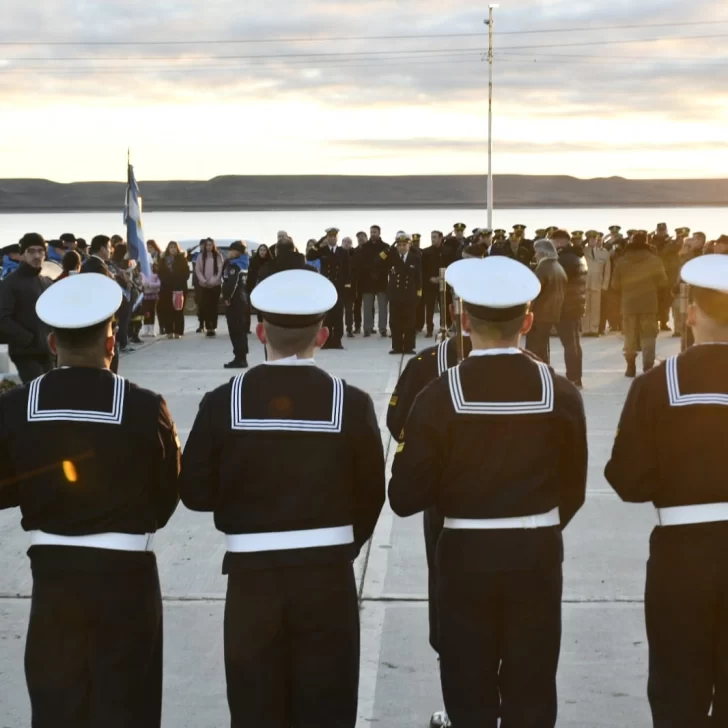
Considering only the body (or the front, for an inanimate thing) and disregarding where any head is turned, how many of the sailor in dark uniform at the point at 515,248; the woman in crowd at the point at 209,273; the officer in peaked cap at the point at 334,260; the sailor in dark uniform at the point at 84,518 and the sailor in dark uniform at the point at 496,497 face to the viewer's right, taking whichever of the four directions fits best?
0

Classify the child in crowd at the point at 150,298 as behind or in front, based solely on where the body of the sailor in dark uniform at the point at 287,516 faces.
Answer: in front

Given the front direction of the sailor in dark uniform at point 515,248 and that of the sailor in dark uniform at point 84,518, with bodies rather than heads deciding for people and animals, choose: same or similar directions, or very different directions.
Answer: very different directions

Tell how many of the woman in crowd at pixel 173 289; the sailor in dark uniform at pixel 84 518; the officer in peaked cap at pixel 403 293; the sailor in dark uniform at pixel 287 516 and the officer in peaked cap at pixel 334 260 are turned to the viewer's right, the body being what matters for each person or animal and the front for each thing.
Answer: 0

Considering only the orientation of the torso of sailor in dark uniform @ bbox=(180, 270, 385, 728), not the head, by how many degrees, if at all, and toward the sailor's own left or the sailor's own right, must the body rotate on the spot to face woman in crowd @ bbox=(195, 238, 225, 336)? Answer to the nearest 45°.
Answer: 0° — they already face them

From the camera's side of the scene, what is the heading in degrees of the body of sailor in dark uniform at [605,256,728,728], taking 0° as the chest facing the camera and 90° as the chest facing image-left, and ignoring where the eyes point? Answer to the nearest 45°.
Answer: approximately 180°

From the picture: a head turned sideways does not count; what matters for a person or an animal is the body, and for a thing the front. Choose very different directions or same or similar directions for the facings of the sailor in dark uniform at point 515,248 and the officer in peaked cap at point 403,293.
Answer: same or similar directions

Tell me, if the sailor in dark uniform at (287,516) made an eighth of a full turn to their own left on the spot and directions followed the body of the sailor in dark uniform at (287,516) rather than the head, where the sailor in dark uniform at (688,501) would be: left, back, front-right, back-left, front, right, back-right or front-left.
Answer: back-right

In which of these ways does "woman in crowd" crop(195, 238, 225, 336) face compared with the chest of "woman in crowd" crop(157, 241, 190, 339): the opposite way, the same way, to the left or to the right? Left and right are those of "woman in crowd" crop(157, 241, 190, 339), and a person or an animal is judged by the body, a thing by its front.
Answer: the same way

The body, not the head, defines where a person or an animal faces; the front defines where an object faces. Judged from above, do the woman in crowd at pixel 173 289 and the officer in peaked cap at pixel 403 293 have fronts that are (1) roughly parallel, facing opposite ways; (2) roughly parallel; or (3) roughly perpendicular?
roughly parallel

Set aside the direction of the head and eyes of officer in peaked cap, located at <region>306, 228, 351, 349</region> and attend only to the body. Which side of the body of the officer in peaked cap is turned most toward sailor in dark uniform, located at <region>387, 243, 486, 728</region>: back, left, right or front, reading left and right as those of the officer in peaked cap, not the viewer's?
front

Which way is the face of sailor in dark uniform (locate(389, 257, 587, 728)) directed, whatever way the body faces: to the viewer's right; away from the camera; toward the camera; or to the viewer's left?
away from the camera

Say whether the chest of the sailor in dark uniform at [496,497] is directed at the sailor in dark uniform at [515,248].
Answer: yes

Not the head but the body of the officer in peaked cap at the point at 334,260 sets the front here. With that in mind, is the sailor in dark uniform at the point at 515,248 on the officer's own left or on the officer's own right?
on the officer's own left

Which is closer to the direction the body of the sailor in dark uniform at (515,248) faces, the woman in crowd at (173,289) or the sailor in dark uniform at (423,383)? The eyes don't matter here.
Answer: the sailor in dark uniform

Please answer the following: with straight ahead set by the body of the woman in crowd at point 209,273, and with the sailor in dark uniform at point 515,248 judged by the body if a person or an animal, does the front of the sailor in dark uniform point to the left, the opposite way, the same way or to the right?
the same way

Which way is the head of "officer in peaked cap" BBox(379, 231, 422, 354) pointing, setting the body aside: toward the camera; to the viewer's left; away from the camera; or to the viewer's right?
toward the camera

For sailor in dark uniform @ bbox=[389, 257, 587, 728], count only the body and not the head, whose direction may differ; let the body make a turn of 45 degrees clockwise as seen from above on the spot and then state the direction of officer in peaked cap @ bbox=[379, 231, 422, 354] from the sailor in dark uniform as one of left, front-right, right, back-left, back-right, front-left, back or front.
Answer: front-left

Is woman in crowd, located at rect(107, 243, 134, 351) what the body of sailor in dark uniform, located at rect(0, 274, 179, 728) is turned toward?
yes

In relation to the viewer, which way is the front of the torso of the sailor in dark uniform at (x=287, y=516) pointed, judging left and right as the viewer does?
facing away from the viewer
